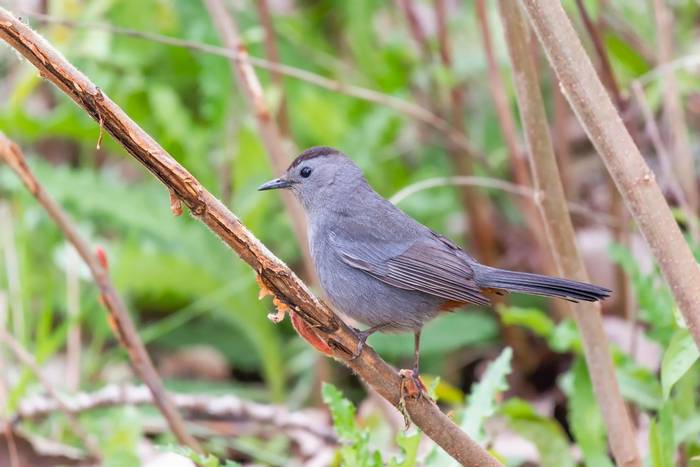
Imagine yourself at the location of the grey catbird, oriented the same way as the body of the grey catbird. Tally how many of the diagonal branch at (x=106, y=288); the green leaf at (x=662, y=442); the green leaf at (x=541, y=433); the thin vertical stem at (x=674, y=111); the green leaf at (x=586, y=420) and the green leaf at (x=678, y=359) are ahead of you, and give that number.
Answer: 1

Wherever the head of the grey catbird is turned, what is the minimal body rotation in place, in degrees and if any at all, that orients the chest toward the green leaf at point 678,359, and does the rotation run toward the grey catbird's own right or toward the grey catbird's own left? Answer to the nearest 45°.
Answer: approximately 135° to the grey catbird's own left

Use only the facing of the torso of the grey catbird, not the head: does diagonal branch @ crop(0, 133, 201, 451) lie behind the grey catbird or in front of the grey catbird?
in front

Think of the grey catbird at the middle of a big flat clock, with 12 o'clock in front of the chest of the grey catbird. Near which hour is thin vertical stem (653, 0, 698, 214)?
The thin vertical stem is roughly at 5 o'clock from the grey catbird.

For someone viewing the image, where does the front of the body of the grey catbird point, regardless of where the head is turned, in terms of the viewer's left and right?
facing to the left of the viewer

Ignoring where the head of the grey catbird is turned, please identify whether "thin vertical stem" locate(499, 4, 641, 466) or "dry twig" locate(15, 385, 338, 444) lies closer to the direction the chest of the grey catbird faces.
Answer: the dry twig

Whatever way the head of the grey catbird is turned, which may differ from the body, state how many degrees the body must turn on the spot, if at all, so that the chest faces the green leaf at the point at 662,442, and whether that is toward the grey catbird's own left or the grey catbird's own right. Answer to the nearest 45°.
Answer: approximately 180°

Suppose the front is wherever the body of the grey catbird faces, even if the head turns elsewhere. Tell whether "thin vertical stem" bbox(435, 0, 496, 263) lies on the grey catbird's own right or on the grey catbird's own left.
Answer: on the grey catbird's own right

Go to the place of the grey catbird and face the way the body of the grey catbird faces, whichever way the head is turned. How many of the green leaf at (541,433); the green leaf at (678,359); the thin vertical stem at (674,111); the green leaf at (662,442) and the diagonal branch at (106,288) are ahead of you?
1

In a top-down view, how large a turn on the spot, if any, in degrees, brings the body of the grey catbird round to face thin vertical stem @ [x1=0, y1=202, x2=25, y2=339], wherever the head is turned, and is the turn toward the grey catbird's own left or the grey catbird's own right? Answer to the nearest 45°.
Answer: approximately 45° to the grey catbird's own right
